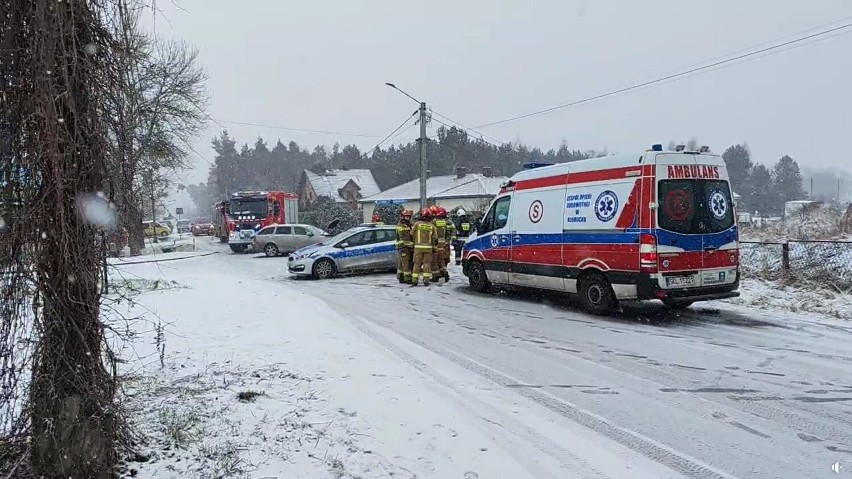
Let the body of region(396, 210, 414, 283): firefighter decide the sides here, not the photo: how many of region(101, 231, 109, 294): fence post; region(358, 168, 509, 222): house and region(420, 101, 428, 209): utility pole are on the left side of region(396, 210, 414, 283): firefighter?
2

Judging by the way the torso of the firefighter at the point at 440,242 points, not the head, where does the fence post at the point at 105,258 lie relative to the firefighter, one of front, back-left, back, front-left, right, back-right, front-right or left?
left

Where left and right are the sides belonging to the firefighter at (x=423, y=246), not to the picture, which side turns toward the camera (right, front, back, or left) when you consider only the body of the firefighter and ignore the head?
back

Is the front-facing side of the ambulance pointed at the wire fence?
no

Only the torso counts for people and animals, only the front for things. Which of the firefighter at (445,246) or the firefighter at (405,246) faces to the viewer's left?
the firefighter at (445,246)

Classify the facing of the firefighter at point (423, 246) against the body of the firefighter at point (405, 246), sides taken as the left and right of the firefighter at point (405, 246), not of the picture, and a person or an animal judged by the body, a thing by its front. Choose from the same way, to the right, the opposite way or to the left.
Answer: to the left

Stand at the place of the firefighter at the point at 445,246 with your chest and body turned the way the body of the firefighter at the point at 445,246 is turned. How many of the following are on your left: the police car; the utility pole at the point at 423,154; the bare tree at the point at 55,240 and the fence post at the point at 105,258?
2

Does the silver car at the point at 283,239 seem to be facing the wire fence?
no

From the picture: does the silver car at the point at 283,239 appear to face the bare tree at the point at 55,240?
no

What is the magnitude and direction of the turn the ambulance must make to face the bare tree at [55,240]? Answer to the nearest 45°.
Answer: approximately 90° to its left

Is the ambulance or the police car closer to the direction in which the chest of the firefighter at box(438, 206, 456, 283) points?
the police car

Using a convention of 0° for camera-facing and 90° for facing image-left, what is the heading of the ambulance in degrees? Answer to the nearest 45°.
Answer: approximately 135°
